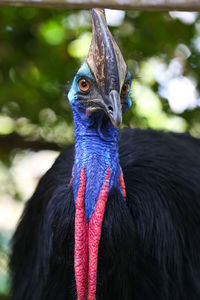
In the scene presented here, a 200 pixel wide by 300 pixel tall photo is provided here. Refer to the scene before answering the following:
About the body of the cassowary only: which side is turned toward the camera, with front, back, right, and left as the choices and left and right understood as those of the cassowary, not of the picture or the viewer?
front
